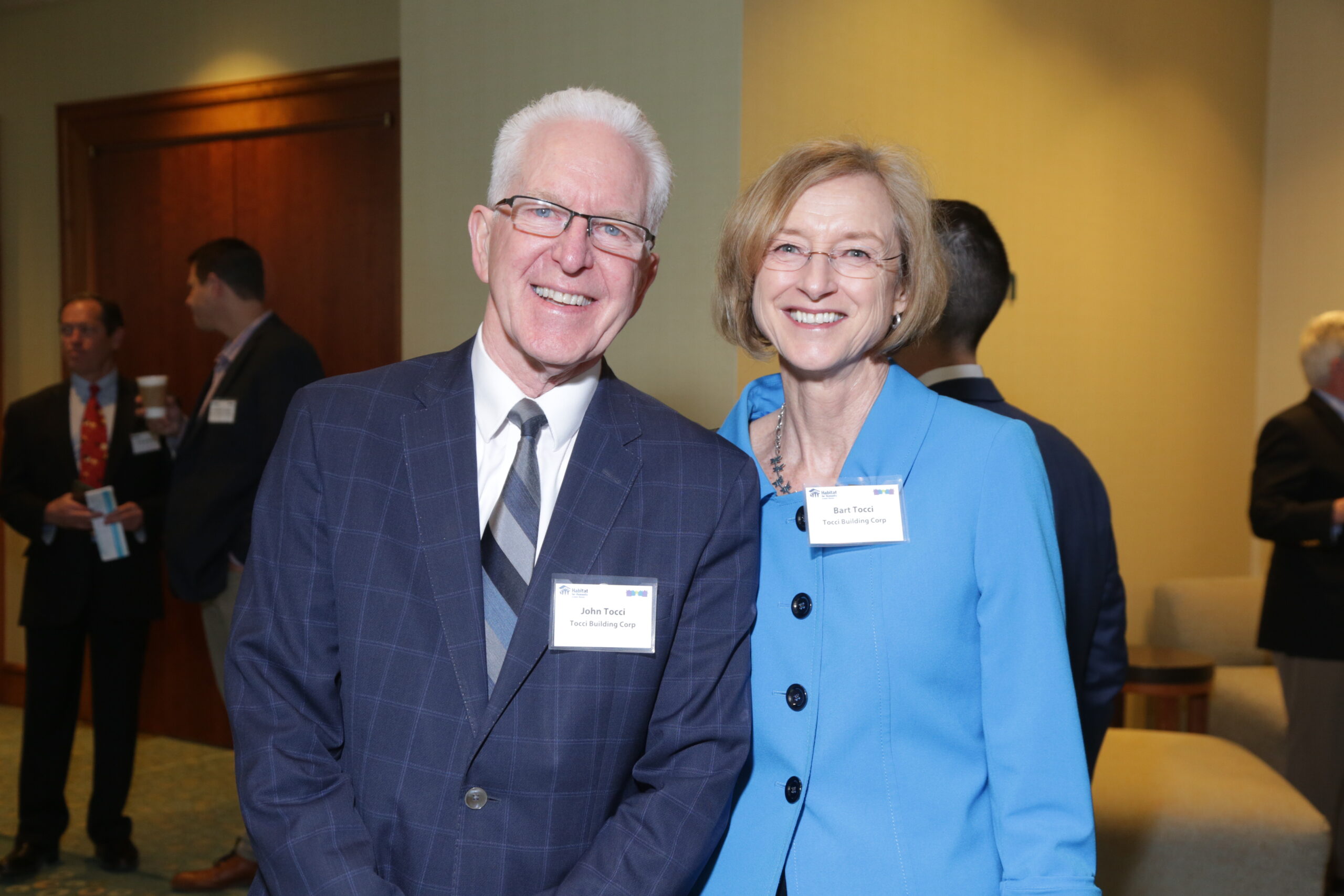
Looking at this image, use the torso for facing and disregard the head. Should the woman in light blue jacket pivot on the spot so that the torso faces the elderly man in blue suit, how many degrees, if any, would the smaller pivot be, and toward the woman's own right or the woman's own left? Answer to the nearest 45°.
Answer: approximately 45° to the woman's own right

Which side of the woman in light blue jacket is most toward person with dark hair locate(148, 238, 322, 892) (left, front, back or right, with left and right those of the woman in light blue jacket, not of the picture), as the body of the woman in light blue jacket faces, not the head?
right

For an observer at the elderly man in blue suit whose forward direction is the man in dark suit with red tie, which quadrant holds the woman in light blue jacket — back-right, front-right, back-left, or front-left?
back-right

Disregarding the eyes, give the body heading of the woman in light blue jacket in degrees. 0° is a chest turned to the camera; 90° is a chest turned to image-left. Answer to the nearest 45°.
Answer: approximately 45°

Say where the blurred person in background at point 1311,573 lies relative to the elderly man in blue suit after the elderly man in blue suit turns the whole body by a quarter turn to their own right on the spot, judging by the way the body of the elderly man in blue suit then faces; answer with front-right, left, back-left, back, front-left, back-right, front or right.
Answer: back-right

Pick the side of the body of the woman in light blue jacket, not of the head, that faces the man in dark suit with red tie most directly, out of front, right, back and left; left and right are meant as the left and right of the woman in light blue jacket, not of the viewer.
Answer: right

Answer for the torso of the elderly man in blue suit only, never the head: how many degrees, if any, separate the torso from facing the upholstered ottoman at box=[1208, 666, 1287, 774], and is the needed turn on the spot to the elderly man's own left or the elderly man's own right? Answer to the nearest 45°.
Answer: approximately 135° to the elderly man's own left

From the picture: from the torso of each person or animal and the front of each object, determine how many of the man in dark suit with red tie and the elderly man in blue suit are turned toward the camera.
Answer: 2

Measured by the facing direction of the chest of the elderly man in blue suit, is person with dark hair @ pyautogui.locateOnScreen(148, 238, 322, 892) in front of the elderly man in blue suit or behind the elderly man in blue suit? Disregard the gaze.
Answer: behind

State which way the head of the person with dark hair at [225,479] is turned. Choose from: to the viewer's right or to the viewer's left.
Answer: to the viewer's left

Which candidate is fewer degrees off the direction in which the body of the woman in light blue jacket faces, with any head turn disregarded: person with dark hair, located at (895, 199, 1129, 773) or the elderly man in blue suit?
the elderly man in blue suit
